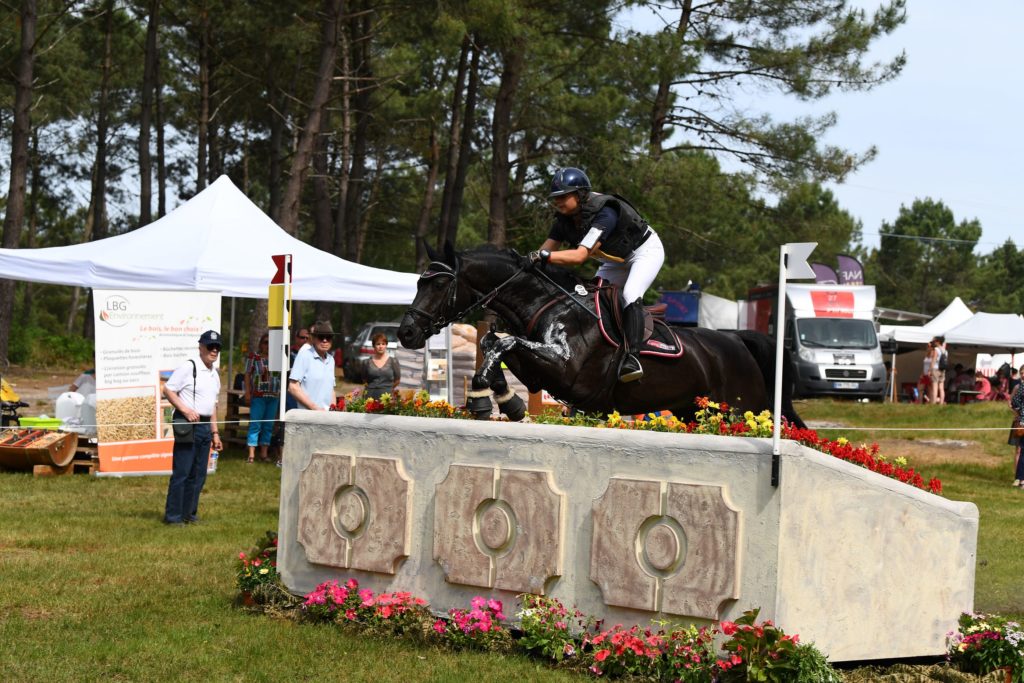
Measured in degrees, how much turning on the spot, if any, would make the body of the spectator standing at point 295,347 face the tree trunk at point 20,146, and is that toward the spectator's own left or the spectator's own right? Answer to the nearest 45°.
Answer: approximately 180°

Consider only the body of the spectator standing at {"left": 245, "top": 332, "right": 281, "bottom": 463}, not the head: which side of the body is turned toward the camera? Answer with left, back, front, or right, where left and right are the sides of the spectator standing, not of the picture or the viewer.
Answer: front

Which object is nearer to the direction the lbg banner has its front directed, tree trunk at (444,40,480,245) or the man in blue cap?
the man in blue cap

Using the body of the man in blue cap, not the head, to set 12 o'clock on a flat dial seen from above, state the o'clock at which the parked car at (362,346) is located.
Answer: The parked car is roughly at 8 o'clock from the man in blue cap.

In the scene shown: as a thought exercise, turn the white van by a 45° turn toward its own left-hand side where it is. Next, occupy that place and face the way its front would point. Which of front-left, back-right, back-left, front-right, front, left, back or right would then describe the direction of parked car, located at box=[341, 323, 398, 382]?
back-right

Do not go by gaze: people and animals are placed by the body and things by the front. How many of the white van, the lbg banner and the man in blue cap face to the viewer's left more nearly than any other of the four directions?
0

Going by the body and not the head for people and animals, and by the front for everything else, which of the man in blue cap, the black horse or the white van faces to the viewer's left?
the black horse

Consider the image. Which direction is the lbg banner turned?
toward the camera

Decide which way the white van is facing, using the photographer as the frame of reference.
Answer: facing the viewer

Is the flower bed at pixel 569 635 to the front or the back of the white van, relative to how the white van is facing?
to the front

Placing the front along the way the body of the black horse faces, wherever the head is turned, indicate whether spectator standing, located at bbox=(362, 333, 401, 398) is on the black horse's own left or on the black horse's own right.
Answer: on the black horse's own right

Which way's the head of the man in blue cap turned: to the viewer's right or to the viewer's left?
to the viewer's right

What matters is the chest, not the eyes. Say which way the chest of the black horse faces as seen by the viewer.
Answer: to the viewer's left

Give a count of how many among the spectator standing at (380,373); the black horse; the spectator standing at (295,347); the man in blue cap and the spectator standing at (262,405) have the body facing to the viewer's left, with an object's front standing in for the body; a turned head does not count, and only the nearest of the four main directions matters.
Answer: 1

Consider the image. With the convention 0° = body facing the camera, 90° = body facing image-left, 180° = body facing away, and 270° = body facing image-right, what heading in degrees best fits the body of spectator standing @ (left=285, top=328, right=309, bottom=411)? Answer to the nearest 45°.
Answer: approximately 315°
